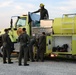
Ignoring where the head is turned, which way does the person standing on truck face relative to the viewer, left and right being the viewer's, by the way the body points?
facing the viewer and to the left of the viewer

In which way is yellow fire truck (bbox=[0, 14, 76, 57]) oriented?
to the viewer's left
